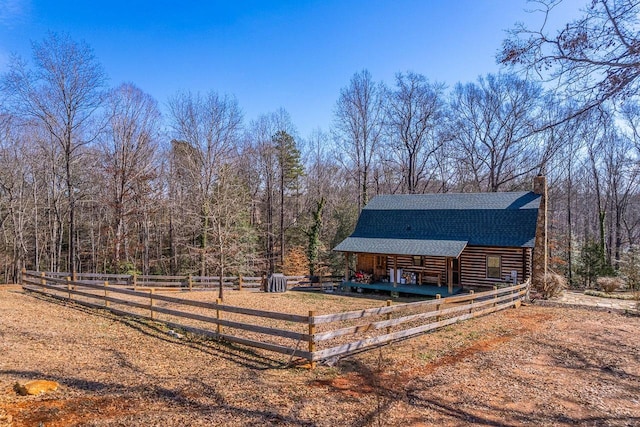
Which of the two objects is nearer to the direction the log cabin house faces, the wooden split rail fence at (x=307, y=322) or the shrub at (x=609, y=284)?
the wooden split rail fence

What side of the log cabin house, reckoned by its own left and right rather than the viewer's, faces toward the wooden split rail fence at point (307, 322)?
front

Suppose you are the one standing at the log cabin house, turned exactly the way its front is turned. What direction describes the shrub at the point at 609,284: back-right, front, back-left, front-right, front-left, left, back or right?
left

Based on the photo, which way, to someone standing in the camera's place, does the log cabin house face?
facing the viewer

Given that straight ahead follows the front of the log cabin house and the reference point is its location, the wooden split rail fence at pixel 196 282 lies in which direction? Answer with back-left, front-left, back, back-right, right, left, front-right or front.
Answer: right
